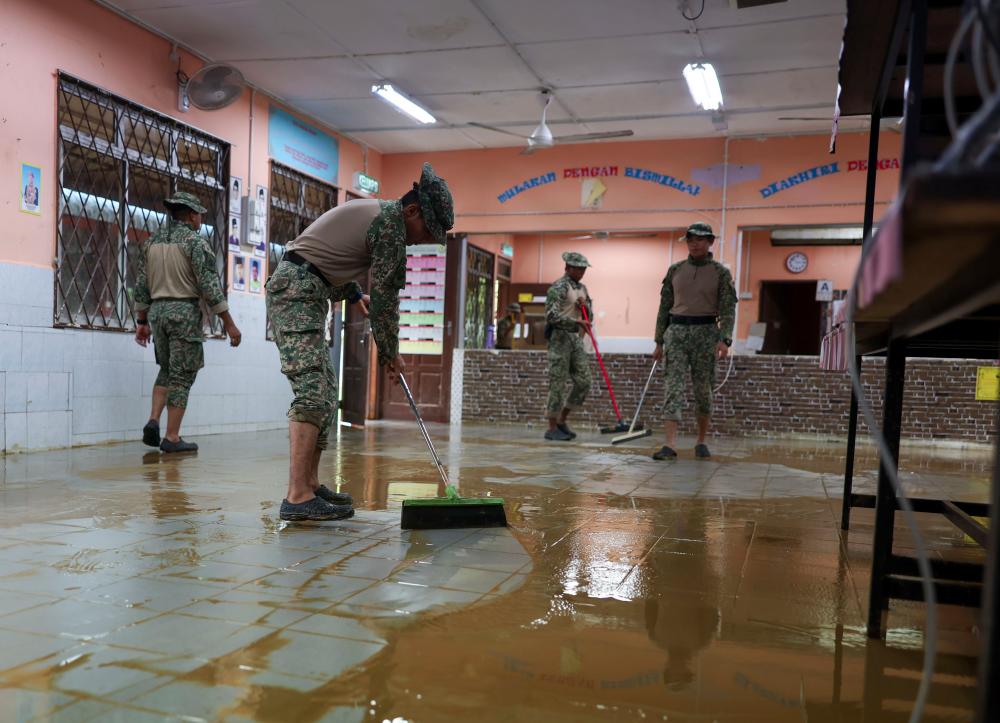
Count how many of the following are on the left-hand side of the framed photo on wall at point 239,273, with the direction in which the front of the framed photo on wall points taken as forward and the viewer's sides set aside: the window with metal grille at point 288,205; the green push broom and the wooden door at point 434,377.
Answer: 2

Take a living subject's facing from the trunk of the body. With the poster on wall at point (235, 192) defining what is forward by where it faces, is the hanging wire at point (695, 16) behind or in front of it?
in front

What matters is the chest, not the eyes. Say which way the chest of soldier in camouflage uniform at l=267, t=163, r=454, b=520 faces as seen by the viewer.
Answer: to the viewer's right

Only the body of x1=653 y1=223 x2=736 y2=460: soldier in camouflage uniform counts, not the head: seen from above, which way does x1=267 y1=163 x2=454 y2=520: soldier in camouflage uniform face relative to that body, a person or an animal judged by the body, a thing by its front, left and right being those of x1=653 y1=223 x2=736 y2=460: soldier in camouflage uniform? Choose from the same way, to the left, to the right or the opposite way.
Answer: to the left

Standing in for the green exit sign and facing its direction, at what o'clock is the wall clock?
The wall clock is roughly at 10 o'clock from the green exit sign.

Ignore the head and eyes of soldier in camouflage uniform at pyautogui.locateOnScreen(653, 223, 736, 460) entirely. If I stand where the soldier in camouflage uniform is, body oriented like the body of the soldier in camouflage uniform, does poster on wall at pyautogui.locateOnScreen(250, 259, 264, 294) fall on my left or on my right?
on my right

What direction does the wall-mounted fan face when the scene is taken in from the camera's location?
facing the viewer and to the right of the viewer

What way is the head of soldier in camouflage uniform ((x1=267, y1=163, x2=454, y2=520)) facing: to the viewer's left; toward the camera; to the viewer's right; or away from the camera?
to the viewer's right

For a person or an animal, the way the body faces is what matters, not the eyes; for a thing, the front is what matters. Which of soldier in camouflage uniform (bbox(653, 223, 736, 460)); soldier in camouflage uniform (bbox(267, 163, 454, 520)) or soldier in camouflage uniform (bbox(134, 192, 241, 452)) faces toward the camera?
soldier in camouflage uniform (bbox(653, 223, 736, 460))

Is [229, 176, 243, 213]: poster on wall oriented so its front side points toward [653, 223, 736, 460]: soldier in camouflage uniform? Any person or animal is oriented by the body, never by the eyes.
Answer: yes

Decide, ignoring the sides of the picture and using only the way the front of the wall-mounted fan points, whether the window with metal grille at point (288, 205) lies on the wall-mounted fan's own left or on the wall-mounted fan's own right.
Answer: on the wall-mounted fan's own left

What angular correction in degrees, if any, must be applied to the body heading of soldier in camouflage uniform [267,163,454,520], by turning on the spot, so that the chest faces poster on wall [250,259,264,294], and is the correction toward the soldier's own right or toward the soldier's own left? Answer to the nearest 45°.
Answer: approximately 90° to the soldier's own left
